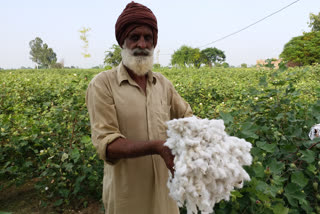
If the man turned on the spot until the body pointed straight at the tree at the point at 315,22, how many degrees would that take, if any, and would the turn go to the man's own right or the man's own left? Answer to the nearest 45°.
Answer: approximately 90° to the man's own left

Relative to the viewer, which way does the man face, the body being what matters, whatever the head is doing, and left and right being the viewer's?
facing the viewer and to the right of the viewer

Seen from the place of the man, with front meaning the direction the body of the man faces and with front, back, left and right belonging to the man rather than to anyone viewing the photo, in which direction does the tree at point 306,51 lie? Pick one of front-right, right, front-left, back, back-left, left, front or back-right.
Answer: left
